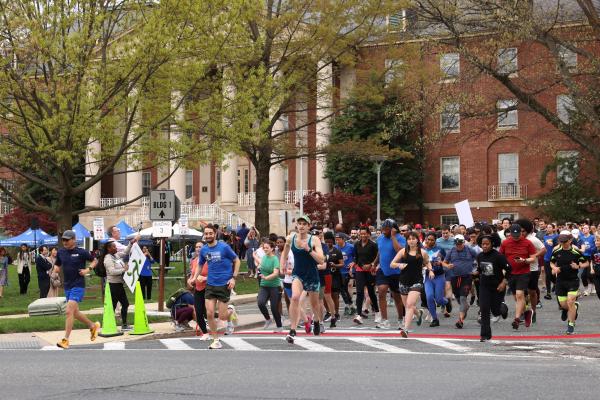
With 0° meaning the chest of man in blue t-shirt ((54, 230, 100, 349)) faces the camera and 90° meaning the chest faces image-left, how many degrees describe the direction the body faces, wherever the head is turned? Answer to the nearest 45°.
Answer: approximately 45°

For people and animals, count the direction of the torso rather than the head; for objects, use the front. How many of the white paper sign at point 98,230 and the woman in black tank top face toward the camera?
2

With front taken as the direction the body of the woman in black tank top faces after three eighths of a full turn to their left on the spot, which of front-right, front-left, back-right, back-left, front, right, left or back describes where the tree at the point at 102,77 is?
left

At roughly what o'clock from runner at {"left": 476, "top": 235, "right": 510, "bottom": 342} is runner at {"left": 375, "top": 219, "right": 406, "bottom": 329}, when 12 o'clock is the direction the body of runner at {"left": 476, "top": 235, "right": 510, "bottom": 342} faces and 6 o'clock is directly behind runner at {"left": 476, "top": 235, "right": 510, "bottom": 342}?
runner at {"left": 375, "top": 219, "right": 406, "bottom": 329} is roughly at 3 o'clock from runner at {"left": 476, "top": 235, "right": 510, "bottom": 342}.

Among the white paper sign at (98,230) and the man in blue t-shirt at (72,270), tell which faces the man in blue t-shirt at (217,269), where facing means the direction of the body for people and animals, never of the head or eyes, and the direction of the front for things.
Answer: the white paper sign

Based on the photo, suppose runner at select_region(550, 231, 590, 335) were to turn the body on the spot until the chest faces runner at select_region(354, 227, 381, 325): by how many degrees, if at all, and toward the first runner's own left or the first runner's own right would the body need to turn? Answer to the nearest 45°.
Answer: approximately 90° to the first runner's own right

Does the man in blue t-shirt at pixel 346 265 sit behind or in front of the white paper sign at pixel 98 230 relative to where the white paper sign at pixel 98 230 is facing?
in front
